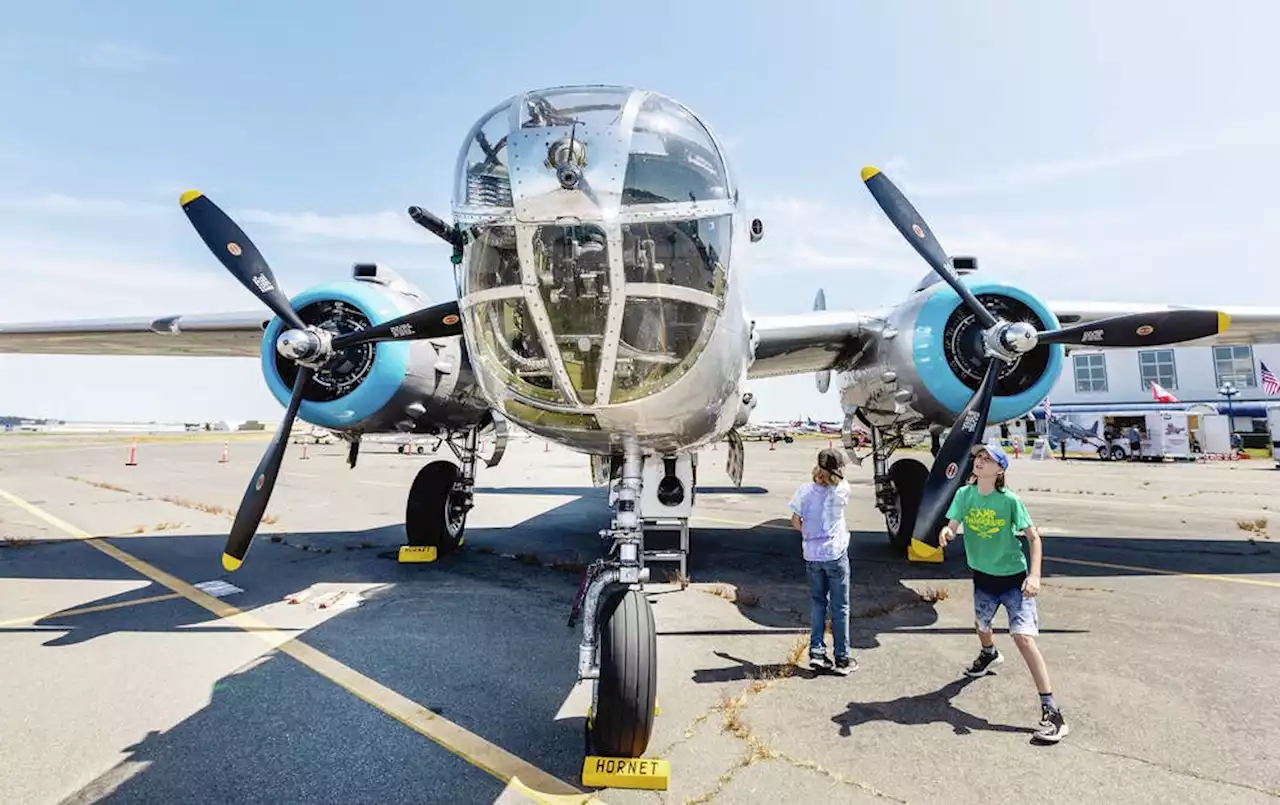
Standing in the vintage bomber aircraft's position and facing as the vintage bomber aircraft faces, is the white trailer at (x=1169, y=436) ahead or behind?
behind

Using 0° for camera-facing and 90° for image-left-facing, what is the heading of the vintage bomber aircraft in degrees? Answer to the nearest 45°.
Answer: approximately 0°

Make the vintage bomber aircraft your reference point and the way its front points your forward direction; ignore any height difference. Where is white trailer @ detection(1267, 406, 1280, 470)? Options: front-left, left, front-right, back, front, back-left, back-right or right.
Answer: back-left
